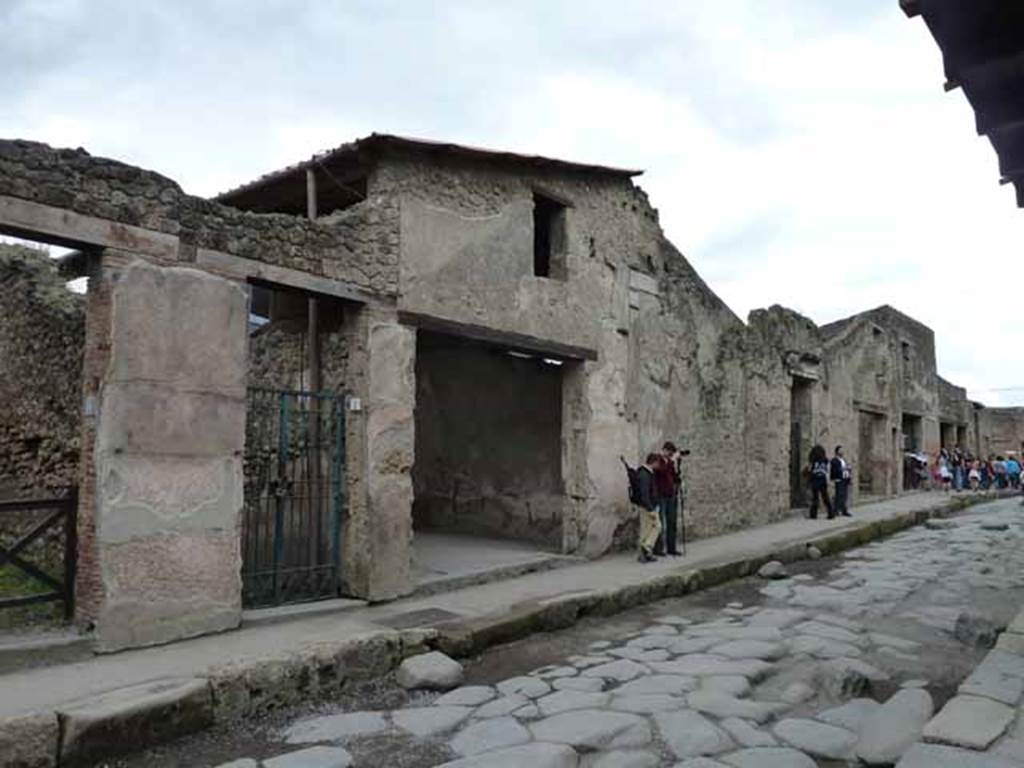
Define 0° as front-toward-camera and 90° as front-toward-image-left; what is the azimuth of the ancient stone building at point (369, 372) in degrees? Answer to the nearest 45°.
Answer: approximately 315°

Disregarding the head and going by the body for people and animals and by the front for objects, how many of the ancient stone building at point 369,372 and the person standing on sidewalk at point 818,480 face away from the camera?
1

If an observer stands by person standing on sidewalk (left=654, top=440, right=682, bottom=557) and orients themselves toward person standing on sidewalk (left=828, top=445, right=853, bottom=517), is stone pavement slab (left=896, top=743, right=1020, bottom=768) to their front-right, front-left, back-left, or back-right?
back-right

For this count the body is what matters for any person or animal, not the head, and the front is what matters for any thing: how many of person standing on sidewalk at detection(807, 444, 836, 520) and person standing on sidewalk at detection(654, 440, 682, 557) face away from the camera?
1

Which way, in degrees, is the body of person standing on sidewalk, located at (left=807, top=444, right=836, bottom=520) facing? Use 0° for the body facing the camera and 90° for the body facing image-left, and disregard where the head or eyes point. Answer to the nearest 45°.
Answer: approximately 180°

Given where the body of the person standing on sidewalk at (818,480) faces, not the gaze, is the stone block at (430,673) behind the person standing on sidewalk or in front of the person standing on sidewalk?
behind
